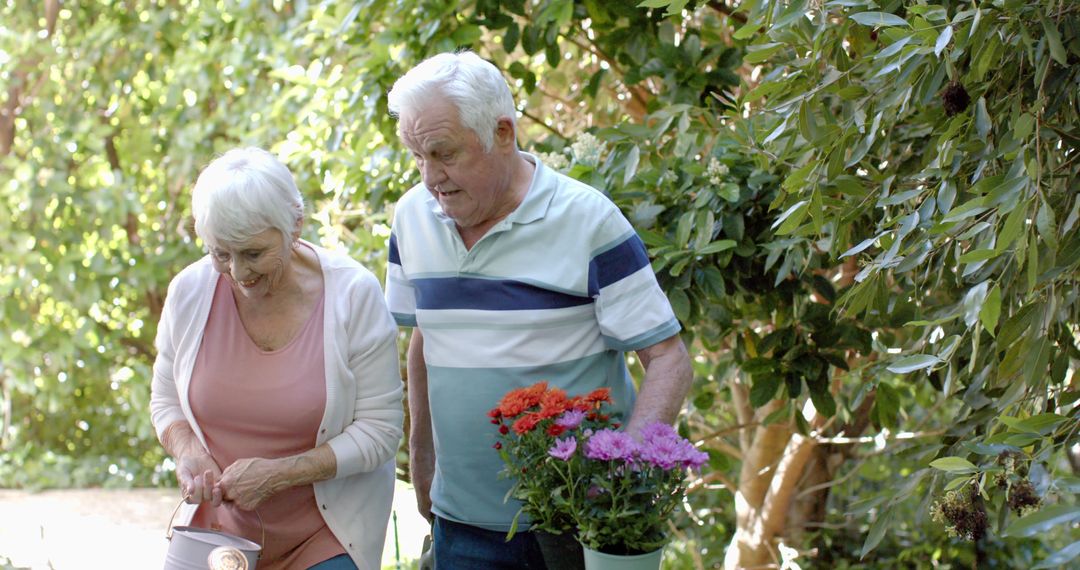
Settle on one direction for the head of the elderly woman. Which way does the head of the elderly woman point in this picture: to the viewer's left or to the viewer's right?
to the viewer's left

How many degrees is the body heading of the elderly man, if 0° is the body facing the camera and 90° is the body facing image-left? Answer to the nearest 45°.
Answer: approximately 45°

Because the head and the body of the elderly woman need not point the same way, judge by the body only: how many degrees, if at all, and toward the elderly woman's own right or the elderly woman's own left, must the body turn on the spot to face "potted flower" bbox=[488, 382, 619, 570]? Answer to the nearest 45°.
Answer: approximately 90° to the elderly woman's own left

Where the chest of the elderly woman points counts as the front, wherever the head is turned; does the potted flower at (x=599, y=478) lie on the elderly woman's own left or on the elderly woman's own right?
on the elderly woman's own left

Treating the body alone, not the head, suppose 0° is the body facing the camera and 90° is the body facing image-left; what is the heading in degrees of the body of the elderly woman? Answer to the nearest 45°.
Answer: approximately 45°
